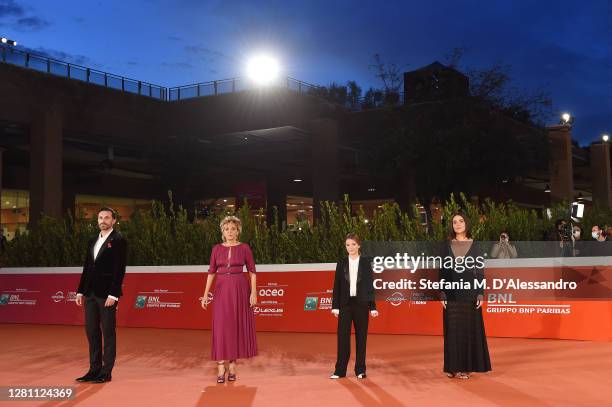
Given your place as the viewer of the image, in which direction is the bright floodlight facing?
facing the viewer

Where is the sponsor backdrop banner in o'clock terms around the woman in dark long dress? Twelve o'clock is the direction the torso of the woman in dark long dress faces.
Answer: The sponsor backdrop banner is roughly at 5 o'clock from the woman in dark long dress.

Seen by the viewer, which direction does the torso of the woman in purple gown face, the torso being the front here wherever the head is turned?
toward the camera

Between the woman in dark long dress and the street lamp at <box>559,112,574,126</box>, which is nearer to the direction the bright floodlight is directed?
the woman in dark long dress

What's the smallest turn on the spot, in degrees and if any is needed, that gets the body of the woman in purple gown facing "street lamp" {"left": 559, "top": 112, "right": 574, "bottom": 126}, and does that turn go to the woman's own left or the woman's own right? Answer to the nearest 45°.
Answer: approximately 135° to the woman's own left

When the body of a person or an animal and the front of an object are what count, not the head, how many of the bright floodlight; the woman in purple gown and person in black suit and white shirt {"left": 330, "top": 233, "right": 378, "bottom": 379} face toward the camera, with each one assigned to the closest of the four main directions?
3

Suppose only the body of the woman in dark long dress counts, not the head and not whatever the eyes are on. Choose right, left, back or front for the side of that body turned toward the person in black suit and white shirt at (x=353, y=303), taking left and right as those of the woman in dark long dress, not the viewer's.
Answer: right

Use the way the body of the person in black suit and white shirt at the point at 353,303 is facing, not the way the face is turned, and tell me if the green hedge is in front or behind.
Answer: behind

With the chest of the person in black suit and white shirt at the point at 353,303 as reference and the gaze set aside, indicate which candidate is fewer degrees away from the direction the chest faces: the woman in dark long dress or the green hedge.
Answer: the woman in dark long dress

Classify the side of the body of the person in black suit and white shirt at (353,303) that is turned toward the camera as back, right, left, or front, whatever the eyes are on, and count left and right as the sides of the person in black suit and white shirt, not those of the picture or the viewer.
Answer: front

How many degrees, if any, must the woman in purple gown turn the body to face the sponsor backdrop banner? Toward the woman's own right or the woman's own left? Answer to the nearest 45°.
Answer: approximately 180°

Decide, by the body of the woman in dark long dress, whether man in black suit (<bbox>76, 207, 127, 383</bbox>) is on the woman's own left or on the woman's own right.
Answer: on the woman's own right

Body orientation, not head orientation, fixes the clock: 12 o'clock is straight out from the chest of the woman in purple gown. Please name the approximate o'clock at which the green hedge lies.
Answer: The green hedge is roughly at 6 o'clock from the woman in purple gown.

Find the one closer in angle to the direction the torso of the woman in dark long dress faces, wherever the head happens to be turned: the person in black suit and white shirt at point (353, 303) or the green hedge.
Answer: the person in black suit and white shirt

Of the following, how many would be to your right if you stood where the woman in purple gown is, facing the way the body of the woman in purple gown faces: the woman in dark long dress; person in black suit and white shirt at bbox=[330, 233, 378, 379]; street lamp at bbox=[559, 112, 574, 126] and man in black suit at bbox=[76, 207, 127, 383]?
1

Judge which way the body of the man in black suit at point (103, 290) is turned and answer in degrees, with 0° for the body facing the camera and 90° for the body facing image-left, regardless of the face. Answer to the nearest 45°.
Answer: approximately 45°

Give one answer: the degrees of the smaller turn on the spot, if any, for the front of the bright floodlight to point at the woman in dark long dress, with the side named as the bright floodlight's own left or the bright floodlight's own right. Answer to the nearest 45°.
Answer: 0° — it already faces them
